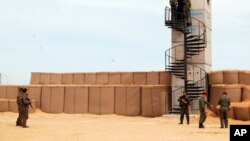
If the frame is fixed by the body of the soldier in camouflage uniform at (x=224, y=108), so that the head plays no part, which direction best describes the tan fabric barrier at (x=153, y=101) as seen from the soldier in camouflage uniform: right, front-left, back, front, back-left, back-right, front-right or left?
front-left
